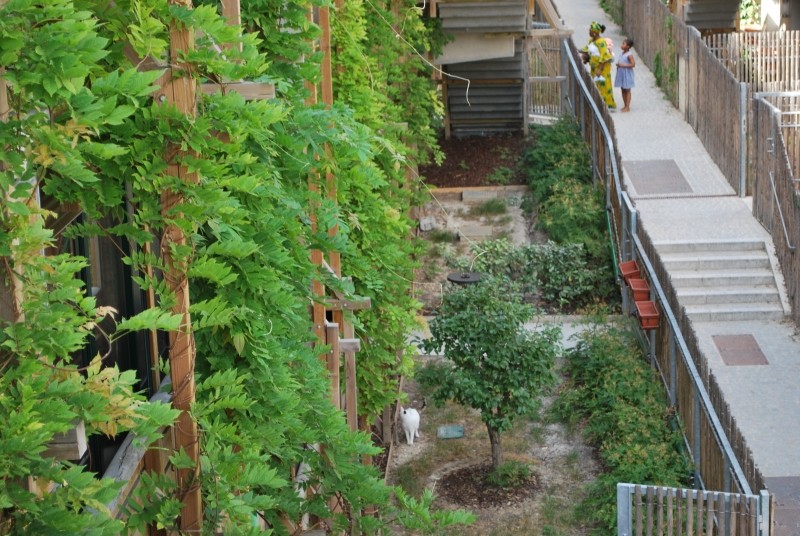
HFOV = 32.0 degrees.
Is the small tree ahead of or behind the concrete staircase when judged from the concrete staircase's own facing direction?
ahead

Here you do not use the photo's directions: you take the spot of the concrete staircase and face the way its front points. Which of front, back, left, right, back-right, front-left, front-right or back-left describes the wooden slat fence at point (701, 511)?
front

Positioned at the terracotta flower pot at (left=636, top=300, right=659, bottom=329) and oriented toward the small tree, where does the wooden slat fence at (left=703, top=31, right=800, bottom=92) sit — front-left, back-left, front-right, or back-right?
back-right

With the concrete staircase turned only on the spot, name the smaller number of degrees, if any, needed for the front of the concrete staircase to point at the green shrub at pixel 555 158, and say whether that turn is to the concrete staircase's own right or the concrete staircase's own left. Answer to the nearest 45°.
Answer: approximately 135° to the concrete staircase's own right

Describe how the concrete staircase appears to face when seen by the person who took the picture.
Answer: facing the viewer

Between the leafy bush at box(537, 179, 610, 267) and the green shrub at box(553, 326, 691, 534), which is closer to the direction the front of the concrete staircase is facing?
the green shrub

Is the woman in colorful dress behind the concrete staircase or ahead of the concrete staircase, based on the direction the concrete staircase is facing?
behind

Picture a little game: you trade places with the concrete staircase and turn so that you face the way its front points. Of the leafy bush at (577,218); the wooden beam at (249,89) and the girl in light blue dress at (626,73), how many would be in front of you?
1

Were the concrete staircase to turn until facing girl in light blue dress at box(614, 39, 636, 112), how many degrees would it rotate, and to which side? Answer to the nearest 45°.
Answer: approximately 180°

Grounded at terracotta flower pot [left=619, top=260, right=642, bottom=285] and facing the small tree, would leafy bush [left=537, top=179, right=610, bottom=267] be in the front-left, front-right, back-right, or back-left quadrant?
back-right

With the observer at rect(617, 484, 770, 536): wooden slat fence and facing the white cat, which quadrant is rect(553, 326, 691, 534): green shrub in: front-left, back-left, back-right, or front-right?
front-right

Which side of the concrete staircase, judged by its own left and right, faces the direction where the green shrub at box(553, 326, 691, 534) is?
front

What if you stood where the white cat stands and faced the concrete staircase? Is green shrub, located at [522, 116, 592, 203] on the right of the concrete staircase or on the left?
left
